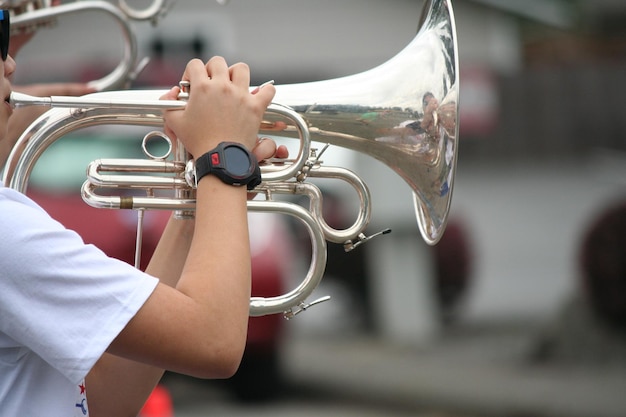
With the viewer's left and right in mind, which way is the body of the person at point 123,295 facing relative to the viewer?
facing to the right of the viewer

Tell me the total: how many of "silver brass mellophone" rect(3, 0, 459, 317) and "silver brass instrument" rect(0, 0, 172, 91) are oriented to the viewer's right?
2

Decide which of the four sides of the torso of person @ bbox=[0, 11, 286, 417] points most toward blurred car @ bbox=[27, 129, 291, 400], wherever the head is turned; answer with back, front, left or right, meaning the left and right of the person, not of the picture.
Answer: left

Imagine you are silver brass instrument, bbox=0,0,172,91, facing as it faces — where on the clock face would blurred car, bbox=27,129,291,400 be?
The blurred car is roughly at 9 o'clock from the silver brass instrument.

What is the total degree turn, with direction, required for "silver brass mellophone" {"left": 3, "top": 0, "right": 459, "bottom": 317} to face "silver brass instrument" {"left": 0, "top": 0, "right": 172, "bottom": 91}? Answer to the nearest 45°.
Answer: approximately 135° to its left

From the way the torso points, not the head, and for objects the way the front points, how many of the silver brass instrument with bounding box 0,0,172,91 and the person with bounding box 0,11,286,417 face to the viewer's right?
2

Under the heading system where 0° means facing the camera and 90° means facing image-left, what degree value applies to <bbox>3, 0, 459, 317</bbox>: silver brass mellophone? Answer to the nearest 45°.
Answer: approximately 270°

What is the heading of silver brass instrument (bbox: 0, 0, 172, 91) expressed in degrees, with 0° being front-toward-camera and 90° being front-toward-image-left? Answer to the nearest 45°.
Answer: approximately 270°

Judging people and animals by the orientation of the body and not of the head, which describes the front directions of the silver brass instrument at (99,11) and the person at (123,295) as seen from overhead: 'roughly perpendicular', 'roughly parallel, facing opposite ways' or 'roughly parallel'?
roughly parallel

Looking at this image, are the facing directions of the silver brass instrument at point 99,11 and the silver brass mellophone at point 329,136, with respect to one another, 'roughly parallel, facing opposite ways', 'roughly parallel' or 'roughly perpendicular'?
roughly parallel

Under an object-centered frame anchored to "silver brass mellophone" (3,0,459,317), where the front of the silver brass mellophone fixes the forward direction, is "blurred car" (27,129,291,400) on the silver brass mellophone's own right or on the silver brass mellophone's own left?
on the silver brass mellophone's own left
